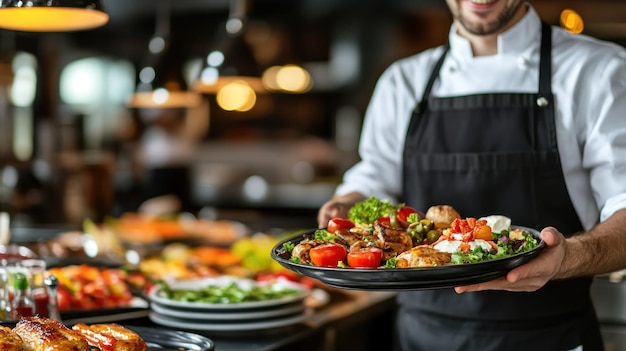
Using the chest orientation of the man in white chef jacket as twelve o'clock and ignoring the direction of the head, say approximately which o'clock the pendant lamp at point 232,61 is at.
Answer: The pendant lamp is roughly at 5 o'clock from the man in white chef jacket.

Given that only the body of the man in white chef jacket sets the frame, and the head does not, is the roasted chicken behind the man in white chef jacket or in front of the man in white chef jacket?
in front

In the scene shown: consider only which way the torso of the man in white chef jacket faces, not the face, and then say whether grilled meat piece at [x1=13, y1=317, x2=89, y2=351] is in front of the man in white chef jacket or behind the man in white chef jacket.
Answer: in front

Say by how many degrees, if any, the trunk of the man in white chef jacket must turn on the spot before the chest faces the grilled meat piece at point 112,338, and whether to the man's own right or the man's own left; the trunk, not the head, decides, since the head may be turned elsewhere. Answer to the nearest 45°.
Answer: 0° — they already face it

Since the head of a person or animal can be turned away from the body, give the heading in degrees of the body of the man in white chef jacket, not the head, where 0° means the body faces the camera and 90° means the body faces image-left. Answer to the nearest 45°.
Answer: approximately 45°

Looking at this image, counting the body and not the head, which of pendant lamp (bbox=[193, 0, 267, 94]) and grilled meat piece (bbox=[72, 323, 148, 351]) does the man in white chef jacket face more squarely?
the grilled meat piece
